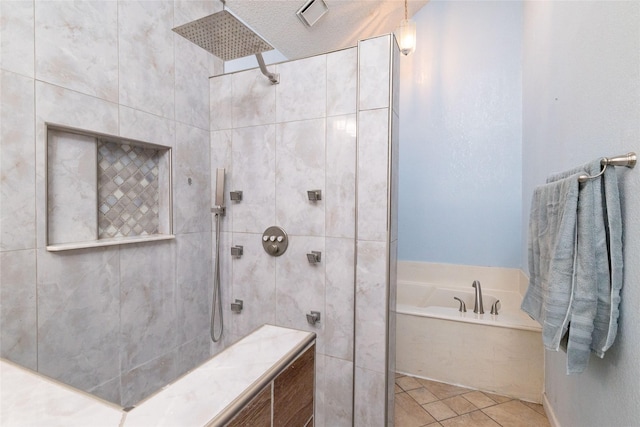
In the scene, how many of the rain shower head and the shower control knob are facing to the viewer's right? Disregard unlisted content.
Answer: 0

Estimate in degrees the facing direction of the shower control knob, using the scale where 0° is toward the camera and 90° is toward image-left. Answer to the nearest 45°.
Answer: approximately 45°

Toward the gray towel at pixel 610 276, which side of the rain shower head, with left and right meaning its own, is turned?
left

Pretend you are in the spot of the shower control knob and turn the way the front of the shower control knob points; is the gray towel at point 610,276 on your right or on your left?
on your left
